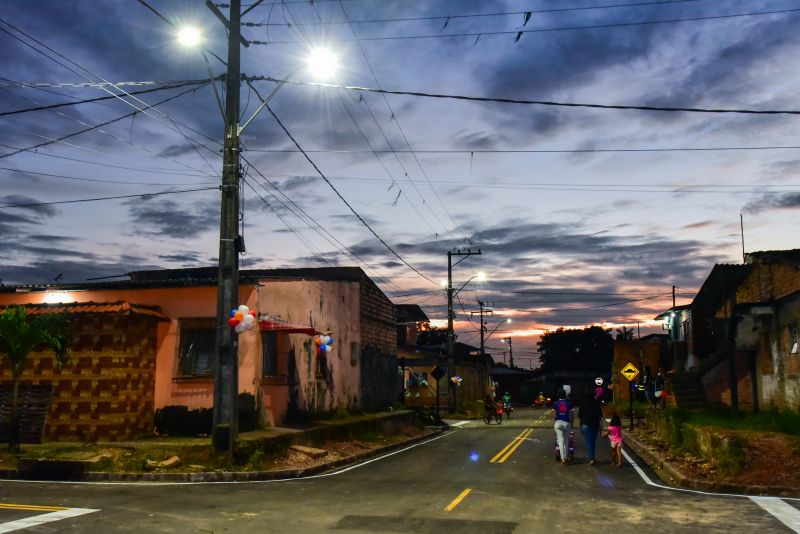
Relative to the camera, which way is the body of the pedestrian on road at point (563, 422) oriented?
away from the camera

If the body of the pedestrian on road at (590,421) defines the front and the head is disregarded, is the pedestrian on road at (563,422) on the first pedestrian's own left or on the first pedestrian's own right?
on the first pedestrian's own left

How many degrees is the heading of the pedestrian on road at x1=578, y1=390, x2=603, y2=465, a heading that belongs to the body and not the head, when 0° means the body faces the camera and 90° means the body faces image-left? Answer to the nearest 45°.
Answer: approximately 180°

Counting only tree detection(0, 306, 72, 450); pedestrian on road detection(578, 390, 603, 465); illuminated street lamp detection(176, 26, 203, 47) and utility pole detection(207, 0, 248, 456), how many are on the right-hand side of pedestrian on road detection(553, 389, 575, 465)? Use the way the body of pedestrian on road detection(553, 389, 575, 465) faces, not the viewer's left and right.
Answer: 1

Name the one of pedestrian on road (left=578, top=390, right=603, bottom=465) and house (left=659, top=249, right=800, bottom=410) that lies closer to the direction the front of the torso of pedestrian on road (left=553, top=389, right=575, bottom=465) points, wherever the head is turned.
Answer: the house

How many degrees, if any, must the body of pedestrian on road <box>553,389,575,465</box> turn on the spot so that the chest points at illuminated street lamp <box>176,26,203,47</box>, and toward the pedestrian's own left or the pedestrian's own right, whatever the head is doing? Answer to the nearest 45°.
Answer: approximately 135° to the pedestrian's own left

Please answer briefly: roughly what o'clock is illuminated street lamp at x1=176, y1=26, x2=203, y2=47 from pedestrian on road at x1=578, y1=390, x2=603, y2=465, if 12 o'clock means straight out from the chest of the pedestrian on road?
The illuminated street lamp is roughly at 8 o'clock from the pedestrian on road.
